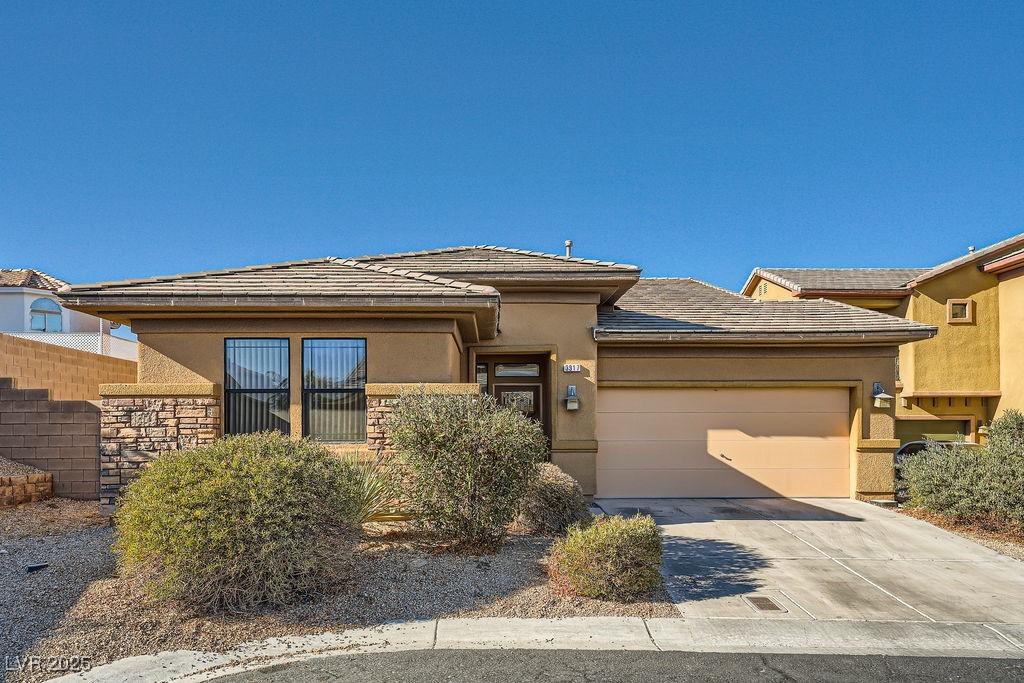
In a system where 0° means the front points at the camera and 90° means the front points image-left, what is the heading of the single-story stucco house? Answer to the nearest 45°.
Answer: approximately 0°

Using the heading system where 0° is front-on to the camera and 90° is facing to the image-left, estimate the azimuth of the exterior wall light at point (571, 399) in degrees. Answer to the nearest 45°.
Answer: approximately 0°

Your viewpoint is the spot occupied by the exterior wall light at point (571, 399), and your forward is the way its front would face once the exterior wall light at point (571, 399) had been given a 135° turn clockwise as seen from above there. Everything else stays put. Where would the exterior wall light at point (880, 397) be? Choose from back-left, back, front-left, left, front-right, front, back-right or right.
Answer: back-right

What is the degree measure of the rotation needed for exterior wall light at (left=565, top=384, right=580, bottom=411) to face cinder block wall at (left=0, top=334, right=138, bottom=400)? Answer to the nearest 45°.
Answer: approximately 90° to its right
